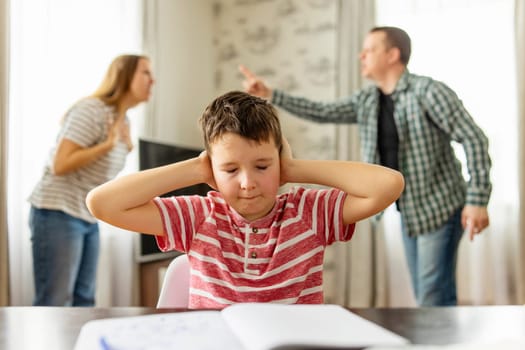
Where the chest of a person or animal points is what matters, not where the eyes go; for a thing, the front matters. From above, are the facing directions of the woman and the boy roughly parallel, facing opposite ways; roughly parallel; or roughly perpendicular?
roughly perpendicular

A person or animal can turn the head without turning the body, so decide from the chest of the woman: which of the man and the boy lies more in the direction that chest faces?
the man

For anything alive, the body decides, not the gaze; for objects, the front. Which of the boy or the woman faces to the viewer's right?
the woman

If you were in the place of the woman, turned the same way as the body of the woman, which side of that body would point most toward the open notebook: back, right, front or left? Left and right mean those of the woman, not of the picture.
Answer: right

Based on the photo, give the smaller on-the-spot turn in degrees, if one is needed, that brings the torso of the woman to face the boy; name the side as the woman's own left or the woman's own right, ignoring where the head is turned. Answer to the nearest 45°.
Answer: approximately 90° to the woman's own right

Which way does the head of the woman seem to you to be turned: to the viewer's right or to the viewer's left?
to the viewer's right

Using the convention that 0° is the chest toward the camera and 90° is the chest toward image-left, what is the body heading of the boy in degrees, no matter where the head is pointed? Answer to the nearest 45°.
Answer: approximately 0°

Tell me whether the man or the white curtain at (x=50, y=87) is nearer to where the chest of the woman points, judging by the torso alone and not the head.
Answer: the man

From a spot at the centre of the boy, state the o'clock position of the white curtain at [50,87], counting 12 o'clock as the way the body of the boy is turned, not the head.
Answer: The white curtain is roughly at 5 o'clock from the boy.

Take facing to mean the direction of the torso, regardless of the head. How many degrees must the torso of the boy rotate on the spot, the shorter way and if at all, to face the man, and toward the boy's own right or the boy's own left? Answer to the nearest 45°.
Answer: approximately 135° to the boy's own left

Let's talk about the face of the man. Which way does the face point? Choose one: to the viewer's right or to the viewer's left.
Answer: to the viewer's left

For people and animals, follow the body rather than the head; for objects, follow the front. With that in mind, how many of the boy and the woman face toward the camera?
1

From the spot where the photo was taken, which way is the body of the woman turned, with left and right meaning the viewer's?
facing to the right of the viewer
